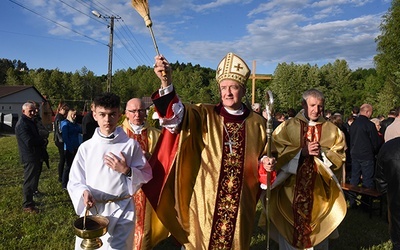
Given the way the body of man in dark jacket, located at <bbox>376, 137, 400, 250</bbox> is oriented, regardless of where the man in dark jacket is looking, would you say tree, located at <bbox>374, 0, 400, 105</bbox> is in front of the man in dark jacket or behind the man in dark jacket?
in front

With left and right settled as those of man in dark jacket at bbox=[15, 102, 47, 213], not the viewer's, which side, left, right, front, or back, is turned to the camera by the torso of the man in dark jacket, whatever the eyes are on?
right

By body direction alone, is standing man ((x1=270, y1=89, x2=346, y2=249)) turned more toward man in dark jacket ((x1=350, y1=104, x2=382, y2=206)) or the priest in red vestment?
the priest in red vestment

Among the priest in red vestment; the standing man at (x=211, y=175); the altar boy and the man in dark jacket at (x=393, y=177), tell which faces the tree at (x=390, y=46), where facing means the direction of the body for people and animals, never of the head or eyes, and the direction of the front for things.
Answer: the man in dark jacket

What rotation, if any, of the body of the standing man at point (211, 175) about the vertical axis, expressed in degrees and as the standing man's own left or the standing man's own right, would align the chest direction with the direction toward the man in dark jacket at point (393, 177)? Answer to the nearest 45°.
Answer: approximately 90° to the standing man's own left

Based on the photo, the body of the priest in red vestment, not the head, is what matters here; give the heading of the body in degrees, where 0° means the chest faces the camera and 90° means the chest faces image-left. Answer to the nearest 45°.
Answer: approximately 0°

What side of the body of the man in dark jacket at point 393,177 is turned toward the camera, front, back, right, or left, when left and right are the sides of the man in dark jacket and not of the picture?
back

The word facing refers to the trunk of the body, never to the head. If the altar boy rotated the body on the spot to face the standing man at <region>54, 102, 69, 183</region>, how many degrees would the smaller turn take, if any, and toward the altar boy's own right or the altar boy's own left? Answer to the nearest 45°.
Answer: approximately 180°

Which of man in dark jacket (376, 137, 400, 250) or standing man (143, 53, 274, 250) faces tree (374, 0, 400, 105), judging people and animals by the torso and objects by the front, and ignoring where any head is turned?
the man in dark jacket

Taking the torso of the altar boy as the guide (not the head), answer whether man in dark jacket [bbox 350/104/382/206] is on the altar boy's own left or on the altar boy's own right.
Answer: on the altar boy's own left

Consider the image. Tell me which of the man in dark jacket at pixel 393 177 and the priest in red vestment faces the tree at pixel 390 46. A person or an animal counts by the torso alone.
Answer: the man in dark jacket
